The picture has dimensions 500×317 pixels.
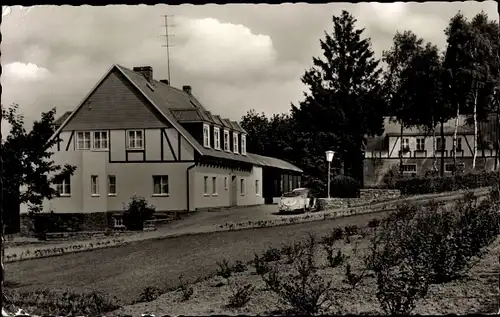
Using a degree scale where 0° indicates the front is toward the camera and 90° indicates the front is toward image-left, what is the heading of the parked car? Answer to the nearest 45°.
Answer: approximately 45°

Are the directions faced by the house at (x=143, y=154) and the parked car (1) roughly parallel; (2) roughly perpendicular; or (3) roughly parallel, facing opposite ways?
roughly perpendicular

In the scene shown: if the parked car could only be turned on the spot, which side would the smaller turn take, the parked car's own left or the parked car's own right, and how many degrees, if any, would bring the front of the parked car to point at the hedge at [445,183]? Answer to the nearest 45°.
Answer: approximately 135° to the parked car's own left

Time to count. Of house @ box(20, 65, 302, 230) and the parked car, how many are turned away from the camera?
0

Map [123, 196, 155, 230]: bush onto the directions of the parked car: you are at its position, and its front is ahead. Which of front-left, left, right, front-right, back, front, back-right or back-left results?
front-right

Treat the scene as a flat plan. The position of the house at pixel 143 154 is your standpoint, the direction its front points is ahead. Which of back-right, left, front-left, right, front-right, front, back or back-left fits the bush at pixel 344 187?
front-left

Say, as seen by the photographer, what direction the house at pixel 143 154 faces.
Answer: facing the viewer and to the right of the viewer
